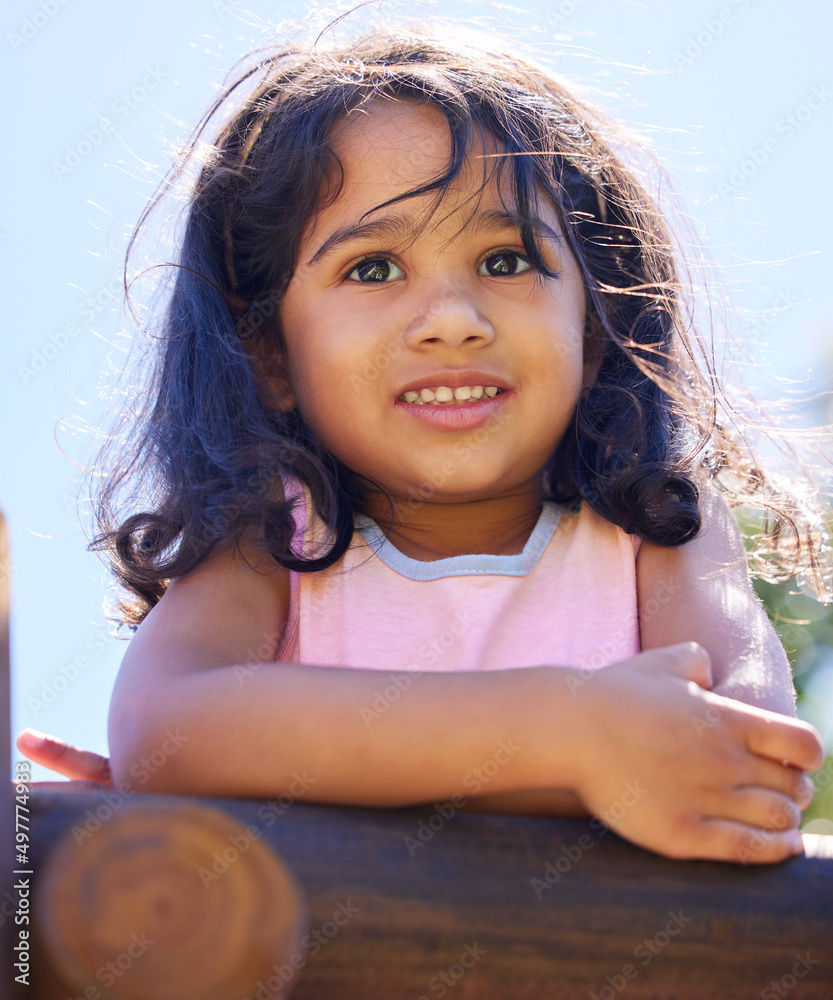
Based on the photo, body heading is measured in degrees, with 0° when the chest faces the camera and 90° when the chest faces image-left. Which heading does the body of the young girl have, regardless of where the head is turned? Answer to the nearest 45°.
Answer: approximately 0°

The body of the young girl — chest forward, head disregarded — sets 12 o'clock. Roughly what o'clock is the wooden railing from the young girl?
The wooden railing is roughly at 12 o'clock from the young girl.
